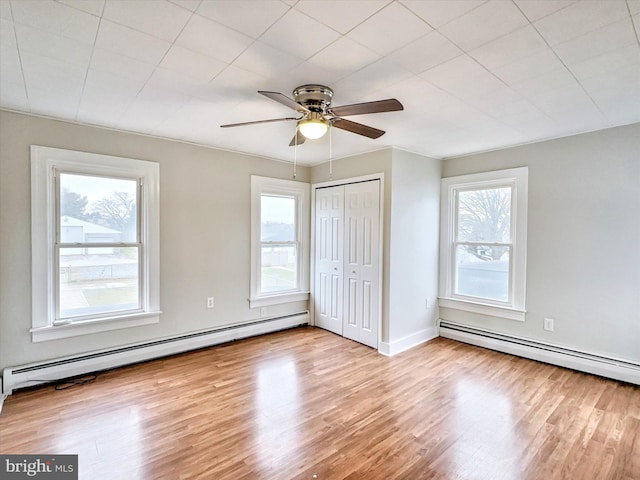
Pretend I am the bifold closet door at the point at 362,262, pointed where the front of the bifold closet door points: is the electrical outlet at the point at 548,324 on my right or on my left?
on my left

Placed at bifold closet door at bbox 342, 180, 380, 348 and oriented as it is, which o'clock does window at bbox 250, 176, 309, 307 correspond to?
The window is roughly at 2 o'clock from the bifold closet door.
